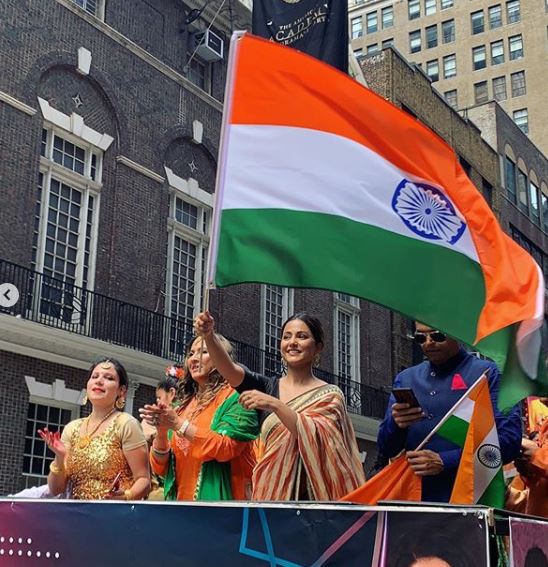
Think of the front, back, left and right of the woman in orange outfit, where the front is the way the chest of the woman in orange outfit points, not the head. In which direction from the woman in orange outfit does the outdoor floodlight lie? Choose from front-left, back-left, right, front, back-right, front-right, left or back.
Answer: back-right

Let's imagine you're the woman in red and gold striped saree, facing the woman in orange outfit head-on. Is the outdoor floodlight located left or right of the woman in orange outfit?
right

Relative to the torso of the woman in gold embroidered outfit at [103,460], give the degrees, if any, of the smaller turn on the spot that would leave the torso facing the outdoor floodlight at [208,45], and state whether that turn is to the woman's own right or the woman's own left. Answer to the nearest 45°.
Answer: approximately 135° to the woman's own right

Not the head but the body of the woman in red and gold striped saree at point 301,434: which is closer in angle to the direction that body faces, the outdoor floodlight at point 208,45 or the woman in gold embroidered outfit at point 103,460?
the woman in gold embroidered outfit

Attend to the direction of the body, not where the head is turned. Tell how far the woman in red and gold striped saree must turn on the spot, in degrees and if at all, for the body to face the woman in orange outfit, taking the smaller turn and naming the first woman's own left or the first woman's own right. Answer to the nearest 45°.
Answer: approximately 90° to the first woman's own right

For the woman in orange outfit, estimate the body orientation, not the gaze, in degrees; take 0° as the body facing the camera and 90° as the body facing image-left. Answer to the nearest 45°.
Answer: approximately 45°

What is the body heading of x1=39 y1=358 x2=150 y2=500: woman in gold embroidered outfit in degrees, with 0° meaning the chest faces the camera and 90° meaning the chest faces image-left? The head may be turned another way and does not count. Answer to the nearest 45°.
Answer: approximately 45°

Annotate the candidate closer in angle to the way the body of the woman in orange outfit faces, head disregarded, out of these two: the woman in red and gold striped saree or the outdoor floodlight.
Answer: the woman in red and gold striped saree

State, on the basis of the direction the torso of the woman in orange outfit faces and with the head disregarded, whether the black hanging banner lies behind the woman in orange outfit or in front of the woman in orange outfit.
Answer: behind

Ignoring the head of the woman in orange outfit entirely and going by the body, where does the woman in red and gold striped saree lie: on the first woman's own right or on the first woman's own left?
on the first woman's own left
